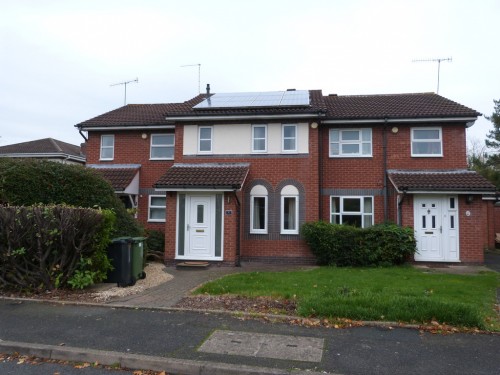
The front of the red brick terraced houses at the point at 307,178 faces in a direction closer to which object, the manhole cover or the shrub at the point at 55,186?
the manhole cover

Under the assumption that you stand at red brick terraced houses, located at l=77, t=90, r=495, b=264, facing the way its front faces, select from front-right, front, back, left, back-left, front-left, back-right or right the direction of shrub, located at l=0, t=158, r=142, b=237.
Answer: front-right

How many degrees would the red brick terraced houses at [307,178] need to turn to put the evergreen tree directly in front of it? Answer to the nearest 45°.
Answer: approximately 135° to its left

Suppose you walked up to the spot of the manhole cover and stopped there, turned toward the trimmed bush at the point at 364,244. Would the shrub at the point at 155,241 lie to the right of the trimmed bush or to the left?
left

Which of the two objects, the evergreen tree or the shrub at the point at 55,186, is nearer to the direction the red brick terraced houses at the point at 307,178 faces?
the shrub

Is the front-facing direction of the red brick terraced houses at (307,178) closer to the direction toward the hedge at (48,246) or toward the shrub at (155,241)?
the hedge

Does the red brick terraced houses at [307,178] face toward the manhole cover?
yes

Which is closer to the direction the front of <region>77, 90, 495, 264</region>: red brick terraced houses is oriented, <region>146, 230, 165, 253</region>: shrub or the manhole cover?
the manhole cover

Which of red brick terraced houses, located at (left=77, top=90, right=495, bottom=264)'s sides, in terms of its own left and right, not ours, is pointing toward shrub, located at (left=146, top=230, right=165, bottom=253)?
right

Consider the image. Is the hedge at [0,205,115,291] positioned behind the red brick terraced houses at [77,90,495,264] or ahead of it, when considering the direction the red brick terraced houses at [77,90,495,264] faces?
ahead

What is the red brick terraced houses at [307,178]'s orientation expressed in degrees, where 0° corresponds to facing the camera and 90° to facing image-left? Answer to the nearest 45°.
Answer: approximately 0°

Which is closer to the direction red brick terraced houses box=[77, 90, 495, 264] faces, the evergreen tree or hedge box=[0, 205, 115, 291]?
the hedge
